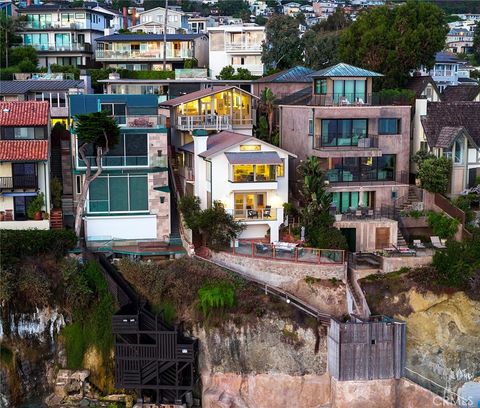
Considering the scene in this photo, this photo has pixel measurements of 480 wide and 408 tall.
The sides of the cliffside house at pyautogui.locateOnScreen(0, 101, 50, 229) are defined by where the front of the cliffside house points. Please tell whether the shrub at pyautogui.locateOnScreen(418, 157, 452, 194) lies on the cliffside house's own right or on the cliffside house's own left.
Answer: on the cliffside house's own left

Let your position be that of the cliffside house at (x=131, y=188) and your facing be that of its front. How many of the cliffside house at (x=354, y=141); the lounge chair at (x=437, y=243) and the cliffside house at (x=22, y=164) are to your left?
2

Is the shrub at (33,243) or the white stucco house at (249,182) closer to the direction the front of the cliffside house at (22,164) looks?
the shrub

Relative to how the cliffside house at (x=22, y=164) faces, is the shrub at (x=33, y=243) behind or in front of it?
in front

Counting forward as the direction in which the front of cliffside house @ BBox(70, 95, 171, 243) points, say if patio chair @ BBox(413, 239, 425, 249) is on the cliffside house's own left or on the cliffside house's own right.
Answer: on the cliffside house's own left

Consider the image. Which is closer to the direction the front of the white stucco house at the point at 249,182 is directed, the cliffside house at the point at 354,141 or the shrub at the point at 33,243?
the shrub

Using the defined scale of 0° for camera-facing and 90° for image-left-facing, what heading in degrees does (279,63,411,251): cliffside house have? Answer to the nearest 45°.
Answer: approximately 0°

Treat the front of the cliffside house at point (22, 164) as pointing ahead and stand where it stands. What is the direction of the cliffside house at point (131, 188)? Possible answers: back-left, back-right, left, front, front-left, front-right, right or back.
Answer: left

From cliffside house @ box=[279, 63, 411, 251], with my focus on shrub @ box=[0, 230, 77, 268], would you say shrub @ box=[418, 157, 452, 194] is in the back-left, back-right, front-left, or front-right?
back-left

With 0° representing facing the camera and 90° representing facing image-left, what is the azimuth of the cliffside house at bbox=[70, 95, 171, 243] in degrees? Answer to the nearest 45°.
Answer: approximately 0°

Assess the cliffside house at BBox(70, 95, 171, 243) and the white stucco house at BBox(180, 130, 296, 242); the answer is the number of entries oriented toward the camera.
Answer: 2
